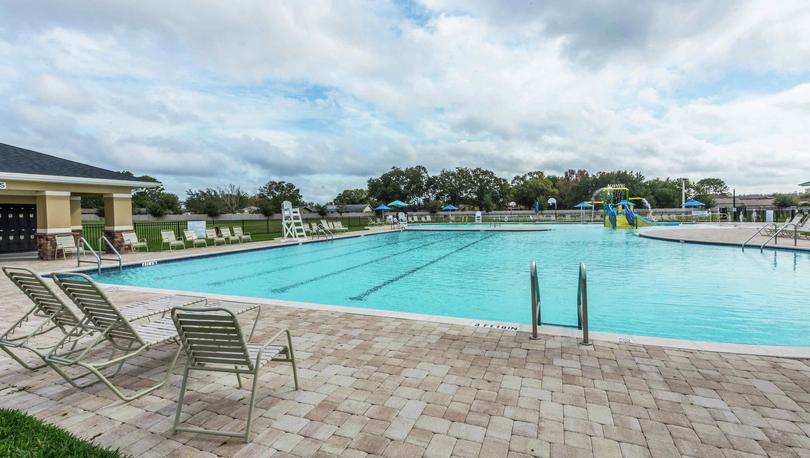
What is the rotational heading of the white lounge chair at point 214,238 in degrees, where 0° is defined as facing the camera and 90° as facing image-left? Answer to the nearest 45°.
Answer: approximately 315°

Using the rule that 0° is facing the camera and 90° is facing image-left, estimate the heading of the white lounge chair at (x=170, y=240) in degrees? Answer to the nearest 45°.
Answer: approximately 315°

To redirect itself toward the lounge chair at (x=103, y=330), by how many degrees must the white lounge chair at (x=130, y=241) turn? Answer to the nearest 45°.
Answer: approximately 45° to its right

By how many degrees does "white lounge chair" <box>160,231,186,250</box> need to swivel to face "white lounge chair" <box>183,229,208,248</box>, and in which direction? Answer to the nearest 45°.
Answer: approximately 90° to its left

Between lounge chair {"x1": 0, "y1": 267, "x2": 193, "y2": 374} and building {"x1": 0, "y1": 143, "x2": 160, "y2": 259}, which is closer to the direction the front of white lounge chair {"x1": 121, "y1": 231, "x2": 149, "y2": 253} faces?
the lounge chair

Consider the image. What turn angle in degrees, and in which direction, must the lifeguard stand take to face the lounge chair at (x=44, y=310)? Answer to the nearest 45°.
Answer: approximately 45° to its right

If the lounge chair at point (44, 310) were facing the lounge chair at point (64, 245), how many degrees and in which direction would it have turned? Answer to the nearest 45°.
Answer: approximately 45° to its left

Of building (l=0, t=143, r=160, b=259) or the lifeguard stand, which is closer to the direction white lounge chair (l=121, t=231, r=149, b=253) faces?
the lifeguard stand

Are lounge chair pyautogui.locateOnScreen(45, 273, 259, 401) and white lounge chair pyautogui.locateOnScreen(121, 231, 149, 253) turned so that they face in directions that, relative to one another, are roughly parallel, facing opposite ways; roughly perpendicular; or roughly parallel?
roughly perpendicular
